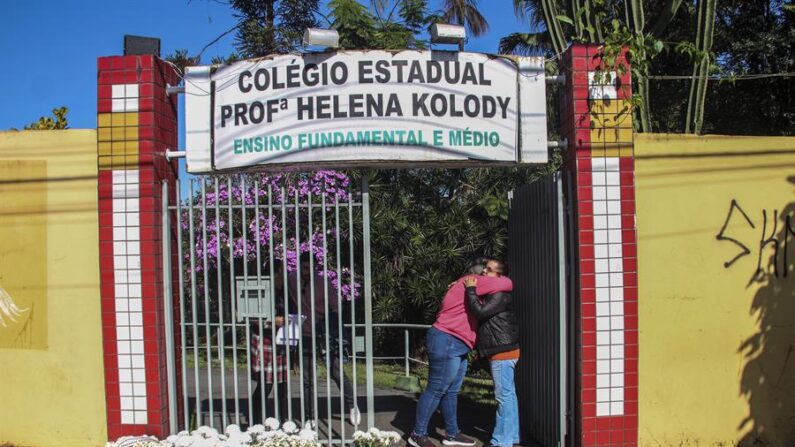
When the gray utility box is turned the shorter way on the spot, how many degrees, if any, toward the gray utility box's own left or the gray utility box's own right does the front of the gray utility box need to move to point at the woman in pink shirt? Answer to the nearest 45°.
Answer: approximately 90° to the gray utility box's own left

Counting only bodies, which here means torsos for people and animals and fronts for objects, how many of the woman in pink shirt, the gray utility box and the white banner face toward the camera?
2

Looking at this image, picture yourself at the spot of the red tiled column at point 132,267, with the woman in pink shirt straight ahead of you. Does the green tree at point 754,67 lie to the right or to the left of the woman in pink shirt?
left

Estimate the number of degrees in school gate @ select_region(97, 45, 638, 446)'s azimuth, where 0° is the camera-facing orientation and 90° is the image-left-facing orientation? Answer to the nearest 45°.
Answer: approximately 0°

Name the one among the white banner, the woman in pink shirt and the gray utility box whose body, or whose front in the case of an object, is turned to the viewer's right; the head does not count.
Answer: the woman in pink shirt

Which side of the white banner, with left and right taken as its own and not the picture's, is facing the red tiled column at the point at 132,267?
right

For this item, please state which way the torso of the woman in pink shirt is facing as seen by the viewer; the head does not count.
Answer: to the viewer's right

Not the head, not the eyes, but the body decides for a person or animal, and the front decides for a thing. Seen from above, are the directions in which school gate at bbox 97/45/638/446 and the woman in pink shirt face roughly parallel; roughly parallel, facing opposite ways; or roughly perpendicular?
roughly perpendicular
